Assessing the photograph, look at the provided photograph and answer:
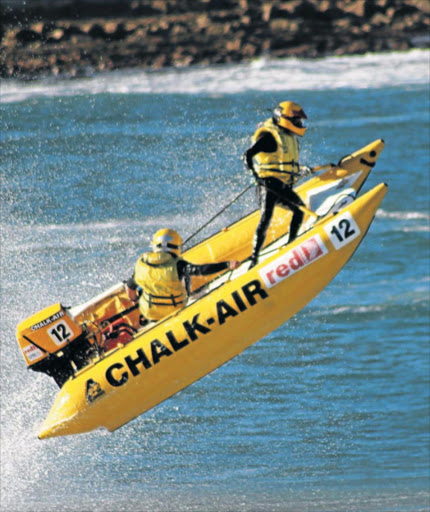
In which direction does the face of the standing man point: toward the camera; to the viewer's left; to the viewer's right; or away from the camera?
to the viewer's right

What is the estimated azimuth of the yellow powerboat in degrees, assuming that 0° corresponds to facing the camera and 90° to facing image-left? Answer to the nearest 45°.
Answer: approximately 270°
